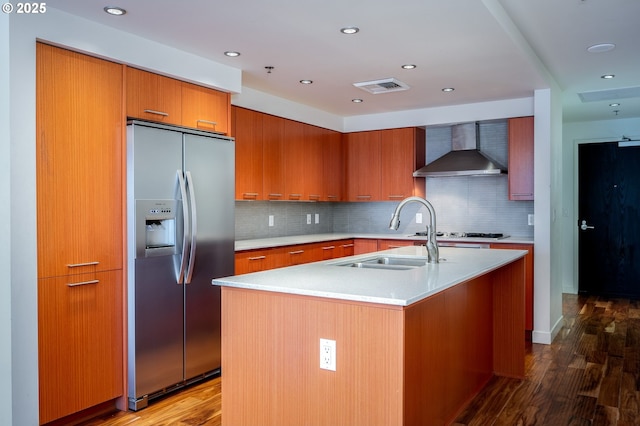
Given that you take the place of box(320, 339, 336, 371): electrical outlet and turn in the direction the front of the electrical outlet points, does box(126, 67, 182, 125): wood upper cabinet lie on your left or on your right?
on your right

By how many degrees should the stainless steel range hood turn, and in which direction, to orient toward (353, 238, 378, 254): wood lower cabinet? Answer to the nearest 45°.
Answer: approximately 90° to its right

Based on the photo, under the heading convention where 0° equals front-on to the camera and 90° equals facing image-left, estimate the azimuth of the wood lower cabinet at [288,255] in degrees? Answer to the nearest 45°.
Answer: approximately 315°

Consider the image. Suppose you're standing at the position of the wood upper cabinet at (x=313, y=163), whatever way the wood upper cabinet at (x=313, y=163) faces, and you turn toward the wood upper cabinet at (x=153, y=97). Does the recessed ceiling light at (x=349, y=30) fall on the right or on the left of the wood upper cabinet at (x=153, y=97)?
left

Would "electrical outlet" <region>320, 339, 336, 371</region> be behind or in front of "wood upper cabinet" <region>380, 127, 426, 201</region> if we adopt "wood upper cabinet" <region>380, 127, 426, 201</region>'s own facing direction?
in front

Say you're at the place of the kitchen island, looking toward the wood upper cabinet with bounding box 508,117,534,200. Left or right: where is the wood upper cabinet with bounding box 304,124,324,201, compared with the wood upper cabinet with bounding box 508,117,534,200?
left

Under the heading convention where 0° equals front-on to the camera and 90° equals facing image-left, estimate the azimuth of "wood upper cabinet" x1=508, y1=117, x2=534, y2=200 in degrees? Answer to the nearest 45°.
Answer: approximately 0°

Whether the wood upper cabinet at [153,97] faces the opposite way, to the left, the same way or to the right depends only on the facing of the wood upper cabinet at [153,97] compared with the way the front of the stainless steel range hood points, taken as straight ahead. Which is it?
to the left

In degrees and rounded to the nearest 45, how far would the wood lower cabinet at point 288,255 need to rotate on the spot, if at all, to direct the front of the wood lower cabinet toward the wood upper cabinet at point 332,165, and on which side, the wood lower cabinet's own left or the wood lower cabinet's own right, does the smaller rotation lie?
approximately 135° to the wood lower cabinet's own left

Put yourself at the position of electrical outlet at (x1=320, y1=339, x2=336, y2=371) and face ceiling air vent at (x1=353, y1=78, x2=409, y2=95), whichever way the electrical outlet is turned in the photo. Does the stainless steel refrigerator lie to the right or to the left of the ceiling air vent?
left

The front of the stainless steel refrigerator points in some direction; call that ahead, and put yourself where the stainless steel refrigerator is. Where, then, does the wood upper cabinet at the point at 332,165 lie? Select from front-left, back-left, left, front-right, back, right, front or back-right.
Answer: left

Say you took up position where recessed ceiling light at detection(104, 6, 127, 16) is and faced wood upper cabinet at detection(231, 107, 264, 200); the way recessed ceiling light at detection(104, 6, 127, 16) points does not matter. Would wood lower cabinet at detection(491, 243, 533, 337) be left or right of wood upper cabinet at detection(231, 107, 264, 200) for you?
right

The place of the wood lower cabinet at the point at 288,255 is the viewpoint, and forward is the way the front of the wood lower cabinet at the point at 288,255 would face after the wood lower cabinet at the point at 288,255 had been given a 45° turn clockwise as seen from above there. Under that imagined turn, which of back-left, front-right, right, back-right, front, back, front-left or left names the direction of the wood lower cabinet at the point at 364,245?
back-left

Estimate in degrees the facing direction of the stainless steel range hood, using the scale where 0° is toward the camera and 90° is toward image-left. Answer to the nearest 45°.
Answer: approximately 0°

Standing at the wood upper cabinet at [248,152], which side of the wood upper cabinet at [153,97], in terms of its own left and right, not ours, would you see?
left

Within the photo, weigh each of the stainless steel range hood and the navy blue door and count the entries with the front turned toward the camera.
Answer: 2
